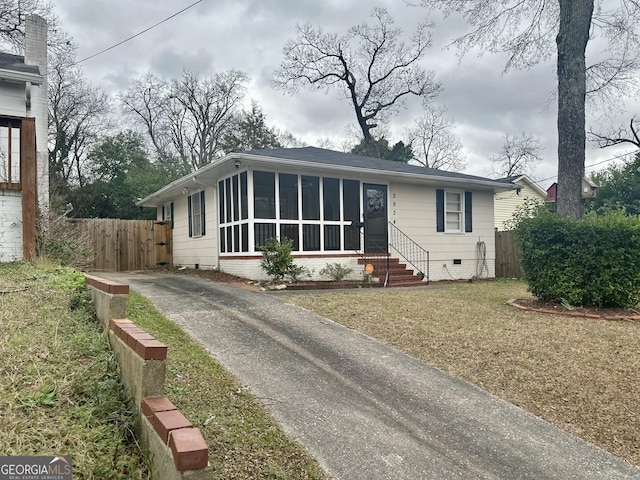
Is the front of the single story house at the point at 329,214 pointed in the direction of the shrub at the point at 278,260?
no

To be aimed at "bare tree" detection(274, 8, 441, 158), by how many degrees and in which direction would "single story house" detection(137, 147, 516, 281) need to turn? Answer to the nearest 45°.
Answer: approximately 135° to its left

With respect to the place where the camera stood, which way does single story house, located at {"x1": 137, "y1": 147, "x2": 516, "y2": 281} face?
facing the viewer and to the right of the viewer

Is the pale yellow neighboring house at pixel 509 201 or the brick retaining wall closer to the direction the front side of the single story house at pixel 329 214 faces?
the brick retaining wall

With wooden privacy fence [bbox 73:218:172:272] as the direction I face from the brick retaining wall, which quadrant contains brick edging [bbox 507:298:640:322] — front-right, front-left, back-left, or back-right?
front-right

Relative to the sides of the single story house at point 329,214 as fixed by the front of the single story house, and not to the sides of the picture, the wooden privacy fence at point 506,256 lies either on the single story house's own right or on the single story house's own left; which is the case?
on the single story house's own left

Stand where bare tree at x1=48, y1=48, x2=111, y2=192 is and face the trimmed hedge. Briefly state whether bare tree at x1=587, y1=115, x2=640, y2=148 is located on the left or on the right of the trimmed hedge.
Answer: left

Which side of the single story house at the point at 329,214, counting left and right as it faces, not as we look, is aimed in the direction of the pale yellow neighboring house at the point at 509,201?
left

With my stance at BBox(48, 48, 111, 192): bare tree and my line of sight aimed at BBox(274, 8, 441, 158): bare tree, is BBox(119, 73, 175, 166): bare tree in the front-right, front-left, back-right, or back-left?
front-left

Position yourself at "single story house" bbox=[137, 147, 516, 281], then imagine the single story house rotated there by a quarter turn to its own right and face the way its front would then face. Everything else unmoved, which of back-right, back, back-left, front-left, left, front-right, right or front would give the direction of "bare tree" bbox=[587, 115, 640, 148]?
back

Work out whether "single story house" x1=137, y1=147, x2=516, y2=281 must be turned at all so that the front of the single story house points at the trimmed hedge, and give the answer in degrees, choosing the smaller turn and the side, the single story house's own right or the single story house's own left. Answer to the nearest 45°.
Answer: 0° — it already faces it

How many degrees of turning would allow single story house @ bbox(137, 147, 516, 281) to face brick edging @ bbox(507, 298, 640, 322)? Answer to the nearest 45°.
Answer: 0° — it already faces it

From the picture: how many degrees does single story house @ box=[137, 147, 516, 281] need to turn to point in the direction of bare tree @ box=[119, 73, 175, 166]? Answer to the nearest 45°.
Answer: approximately 180°
